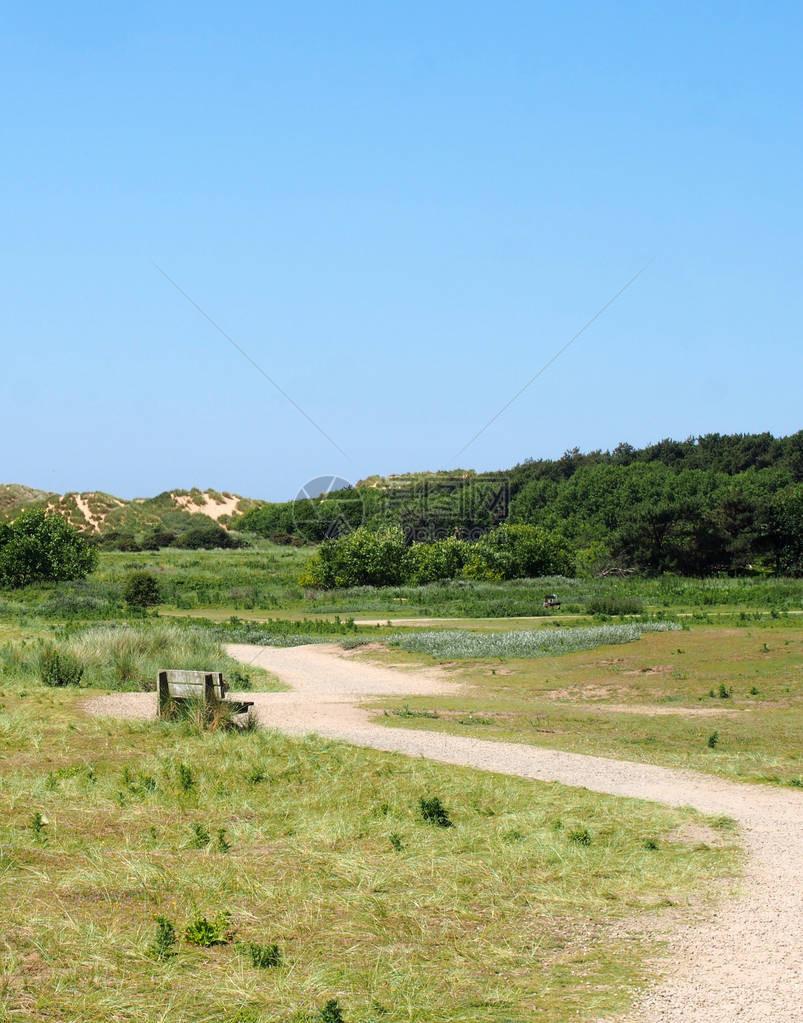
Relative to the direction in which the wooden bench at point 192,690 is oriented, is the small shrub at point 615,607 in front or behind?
in front

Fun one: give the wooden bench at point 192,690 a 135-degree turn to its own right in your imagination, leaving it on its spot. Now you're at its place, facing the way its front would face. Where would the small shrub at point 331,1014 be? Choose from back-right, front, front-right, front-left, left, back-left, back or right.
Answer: front

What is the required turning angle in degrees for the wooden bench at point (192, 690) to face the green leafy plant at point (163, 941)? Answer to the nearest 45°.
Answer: approximately 135° to its right

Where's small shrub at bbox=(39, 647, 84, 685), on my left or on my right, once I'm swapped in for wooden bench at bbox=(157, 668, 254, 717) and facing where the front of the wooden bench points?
on my left

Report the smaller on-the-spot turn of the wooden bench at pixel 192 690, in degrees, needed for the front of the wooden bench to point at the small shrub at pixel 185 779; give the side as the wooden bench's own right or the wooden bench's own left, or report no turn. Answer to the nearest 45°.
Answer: approximately 135° to the wooden bench's own right

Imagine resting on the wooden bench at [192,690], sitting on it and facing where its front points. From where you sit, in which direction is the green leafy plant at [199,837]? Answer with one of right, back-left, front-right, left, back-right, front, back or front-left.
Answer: back-right

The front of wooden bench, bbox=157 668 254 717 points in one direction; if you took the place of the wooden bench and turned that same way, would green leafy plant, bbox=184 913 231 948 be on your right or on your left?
on your right

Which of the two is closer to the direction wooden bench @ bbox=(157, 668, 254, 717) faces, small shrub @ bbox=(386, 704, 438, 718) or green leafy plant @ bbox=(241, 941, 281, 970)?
the small shrub

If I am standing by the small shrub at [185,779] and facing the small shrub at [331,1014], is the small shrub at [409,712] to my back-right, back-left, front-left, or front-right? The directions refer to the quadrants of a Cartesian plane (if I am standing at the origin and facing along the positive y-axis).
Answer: back-left

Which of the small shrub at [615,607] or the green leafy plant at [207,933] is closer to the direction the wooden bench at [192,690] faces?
the small shrub

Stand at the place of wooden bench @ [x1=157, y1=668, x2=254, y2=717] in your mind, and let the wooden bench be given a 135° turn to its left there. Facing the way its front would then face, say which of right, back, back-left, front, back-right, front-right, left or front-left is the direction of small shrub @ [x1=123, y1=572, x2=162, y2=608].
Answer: right

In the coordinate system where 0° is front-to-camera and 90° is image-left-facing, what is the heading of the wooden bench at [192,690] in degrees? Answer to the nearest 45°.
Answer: approximately 225°

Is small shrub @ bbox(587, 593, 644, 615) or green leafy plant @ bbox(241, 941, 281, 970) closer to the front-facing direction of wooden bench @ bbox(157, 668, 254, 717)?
the small shrub

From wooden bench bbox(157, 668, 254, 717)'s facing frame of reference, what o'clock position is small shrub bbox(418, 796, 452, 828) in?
The small shrub is roughly at 4 o'clock from the wooden bench.
